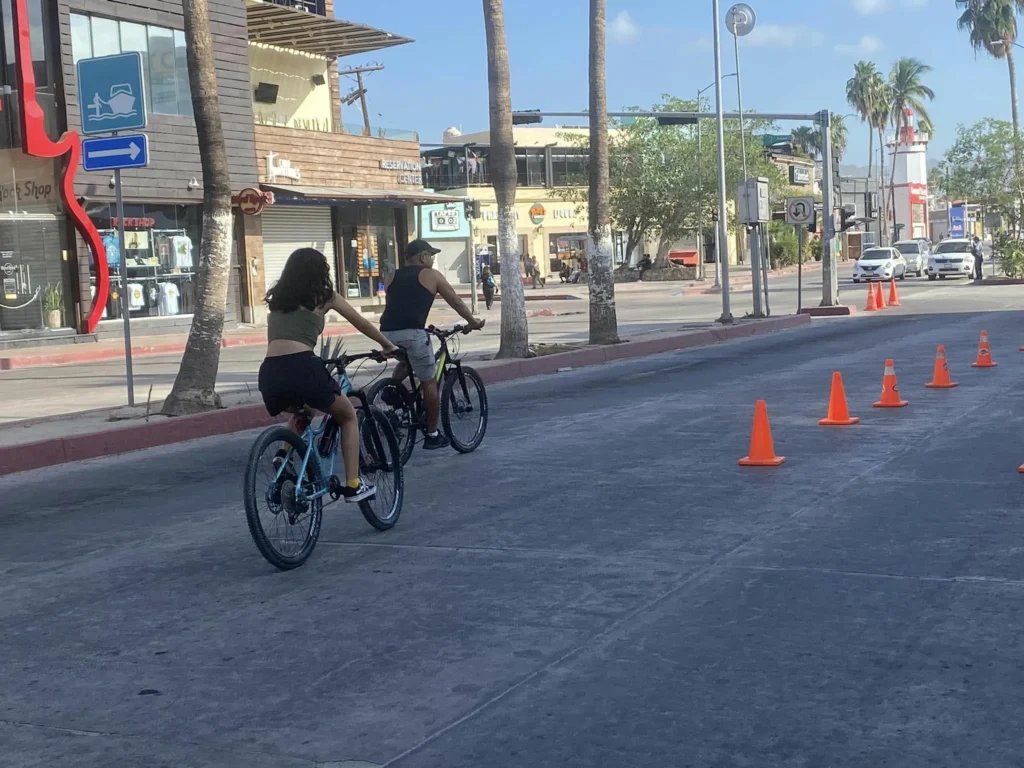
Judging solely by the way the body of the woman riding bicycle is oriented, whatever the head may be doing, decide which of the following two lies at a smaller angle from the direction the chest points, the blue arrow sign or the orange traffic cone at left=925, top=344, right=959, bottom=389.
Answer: the orange traffic cone

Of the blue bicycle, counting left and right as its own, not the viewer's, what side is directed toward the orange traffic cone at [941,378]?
front

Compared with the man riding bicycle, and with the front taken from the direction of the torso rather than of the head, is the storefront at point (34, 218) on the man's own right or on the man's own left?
on the man's own left

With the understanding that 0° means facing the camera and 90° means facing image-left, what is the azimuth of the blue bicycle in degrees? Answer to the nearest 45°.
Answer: approximately 225°

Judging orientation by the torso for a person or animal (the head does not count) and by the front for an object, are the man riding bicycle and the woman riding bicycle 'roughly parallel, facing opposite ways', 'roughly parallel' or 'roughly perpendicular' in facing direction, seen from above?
roughly parallel

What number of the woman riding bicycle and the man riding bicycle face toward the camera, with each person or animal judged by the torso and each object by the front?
0

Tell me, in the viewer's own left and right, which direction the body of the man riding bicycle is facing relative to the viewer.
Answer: facing away from the viewer and to the right of the viewer

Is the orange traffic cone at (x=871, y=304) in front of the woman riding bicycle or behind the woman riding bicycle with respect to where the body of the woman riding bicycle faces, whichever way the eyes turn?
in front

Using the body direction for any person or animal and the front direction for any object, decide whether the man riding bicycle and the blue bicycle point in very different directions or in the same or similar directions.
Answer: same or similar directions

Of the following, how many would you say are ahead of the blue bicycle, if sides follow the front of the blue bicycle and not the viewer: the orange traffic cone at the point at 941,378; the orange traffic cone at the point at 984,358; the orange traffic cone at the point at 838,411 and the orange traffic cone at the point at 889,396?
4

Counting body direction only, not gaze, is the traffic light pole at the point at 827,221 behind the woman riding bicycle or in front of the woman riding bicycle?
in front

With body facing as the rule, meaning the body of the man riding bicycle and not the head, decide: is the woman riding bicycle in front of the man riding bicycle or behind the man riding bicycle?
behind

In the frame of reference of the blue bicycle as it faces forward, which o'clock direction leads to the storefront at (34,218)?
The storefront is roughly at 10 o'clock from the blue bicycle.

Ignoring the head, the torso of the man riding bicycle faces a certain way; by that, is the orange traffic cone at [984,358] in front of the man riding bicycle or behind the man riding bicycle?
in front

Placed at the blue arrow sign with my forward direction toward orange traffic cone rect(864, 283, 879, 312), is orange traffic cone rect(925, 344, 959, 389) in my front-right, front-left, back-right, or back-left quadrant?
front-right

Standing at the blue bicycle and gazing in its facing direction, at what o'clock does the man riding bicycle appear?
The man riding bicycle is roughly at 11 o'clock from the blue bicycle.

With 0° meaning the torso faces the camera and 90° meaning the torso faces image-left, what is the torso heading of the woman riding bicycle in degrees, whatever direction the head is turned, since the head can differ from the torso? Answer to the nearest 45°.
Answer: approximately 225°

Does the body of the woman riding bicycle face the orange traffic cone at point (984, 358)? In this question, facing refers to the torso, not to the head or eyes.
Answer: yes

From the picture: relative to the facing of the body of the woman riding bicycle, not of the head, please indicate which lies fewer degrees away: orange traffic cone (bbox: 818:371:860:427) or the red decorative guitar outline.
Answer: the orange traffic cone
